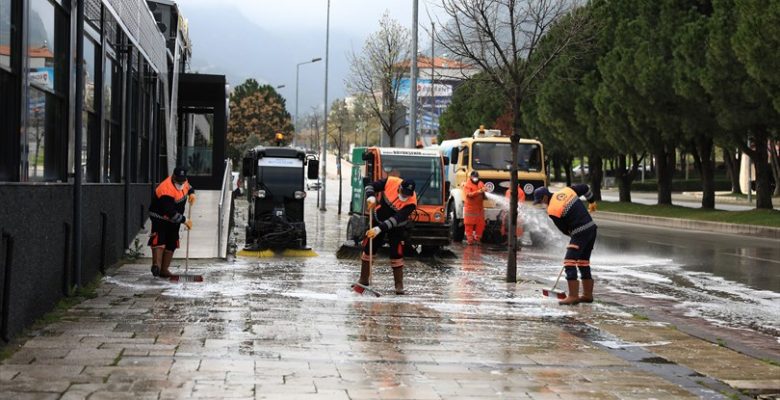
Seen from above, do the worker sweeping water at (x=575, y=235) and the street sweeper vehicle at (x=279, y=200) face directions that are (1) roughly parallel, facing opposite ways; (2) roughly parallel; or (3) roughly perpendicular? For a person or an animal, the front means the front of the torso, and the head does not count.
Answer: roughly perpendicular

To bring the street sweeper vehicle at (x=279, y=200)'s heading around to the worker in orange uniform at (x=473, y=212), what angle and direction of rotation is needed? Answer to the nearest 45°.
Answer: approximately 135° to its left

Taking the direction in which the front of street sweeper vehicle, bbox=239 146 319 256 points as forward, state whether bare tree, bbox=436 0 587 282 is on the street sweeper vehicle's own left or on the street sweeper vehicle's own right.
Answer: on the street sweeper vehicle's own left

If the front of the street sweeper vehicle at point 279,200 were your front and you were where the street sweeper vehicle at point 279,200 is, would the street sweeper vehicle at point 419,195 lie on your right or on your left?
on your left

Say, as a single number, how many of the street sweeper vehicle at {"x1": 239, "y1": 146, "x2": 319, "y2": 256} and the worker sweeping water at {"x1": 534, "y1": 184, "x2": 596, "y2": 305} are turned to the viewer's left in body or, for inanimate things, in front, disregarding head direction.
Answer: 1

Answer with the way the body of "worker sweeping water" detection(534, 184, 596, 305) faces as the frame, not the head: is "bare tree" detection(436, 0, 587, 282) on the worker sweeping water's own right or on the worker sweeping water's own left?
on the worker sweeping water's own right

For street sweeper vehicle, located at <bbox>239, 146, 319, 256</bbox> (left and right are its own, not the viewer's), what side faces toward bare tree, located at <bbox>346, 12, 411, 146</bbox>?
back

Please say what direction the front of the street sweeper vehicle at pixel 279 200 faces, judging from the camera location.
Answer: facing the viewer

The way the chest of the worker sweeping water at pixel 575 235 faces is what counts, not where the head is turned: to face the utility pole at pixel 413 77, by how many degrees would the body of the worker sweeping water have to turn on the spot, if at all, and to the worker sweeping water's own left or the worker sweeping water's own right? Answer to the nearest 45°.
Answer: approximately 90° to the worker sweeping water's own right

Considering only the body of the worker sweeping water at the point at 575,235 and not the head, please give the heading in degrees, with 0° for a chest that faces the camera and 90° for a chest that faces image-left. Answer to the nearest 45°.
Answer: approximately 90°

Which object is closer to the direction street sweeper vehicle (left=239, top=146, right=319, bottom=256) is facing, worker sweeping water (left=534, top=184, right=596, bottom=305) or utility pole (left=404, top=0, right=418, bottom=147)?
the worker sweeping water

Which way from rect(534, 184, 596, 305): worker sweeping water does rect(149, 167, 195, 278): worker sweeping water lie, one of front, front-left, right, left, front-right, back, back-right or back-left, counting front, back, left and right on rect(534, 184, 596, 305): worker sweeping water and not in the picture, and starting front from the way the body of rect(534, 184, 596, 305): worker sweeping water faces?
front
